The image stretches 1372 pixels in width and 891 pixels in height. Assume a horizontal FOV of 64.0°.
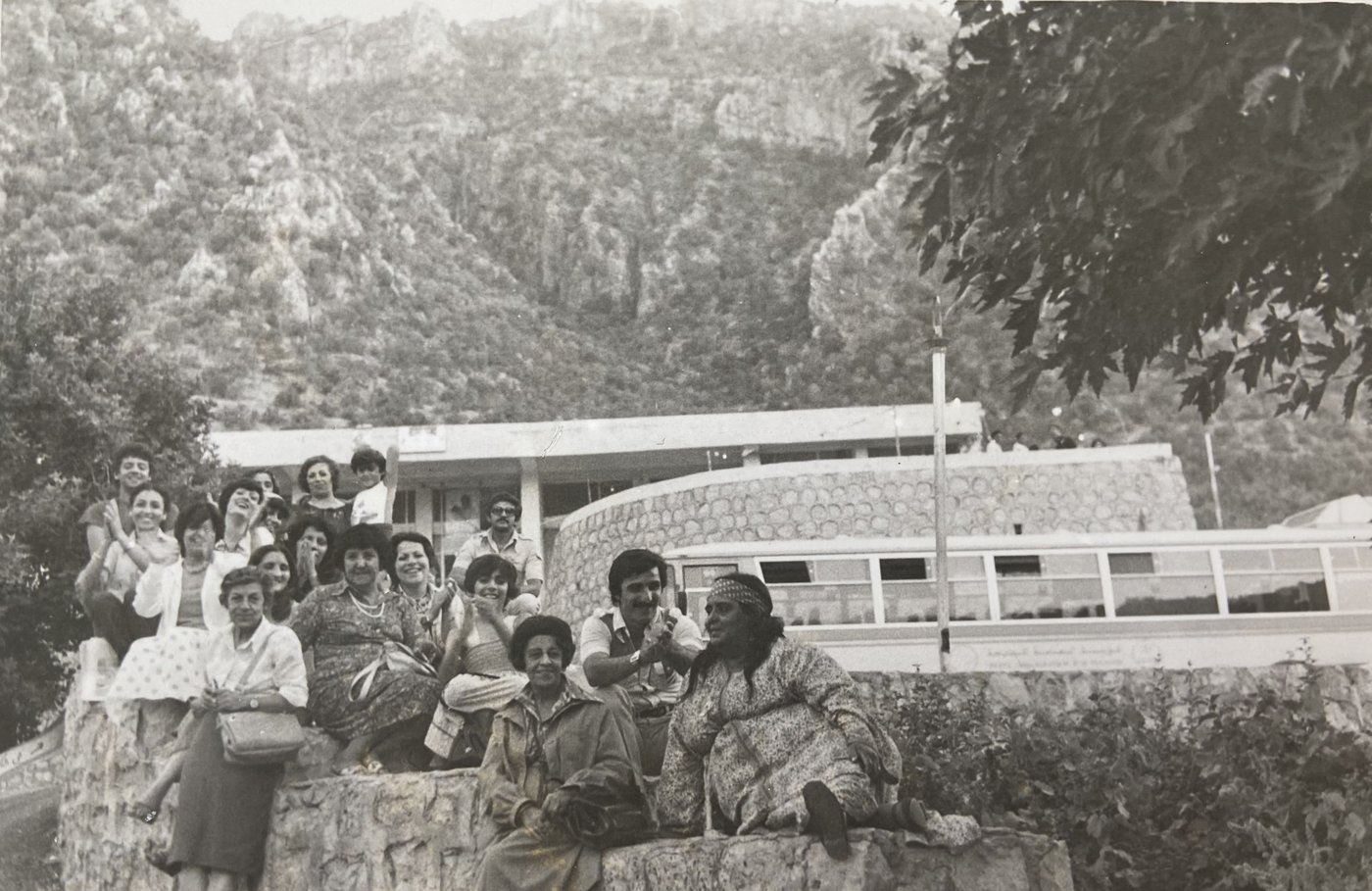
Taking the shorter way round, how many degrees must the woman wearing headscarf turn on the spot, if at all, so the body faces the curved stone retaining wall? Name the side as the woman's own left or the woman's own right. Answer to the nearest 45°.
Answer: approximately 180°

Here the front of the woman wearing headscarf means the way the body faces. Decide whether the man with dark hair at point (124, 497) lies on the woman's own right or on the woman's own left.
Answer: on the woman's own right

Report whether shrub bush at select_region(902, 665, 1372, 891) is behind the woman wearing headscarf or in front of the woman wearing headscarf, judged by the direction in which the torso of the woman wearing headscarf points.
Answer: behind

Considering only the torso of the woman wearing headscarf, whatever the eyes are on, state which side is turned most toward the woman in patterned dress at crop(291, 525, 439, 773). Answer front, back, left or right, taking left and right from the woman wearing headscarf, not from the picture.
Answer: right

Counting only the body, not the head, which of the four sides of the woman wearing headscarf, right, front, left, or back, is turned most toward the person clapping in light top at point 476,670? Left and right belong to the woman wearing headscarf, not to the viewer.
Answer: right

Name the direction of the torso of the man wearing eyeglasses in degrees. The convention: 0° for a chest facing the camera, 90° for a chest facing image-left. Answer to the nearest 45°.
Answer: approximately 0°

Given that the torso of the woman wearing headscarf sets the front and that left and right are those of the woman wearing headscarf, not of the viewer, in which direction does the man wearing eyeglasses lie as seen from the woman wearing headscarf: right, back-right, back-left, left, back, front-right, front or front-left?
right
